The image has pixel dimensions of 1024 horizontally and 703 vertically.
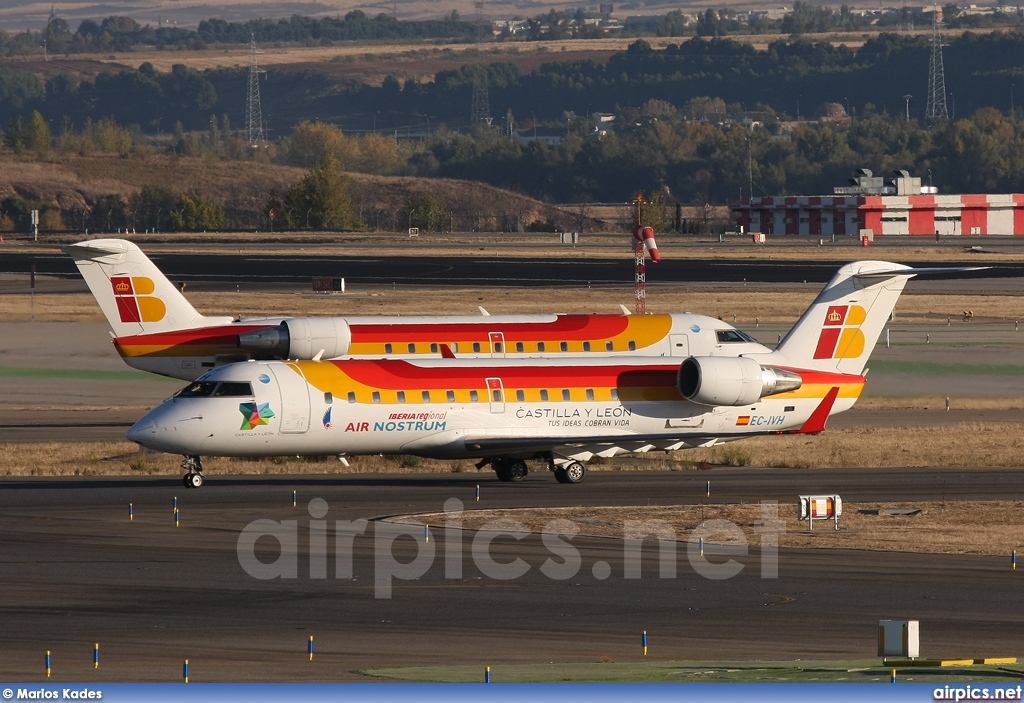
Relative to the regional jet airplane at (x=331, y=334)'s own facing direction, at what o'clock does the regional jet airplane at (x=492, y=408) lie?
the regional jet airplane at (x=492, y=408) is roughly at 2 o'clock from the regional jet airplane at (x=331, y=334).

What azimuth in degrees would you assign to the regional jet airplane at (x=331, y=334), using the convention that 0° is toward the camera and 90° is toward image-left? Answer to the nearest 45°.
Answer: approximately 270°
